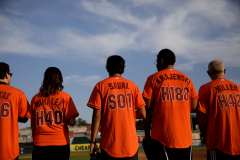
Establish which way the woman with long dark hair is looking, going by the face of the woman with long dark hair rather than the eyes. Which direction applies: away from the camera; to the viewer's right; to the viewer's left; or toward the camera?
away from the camera

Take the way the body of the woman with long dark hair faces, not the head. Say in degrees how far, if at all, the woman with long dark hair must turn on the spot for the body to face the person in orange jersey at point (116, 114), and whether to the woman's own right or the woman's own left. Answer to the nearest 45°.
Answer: approximately 135° to the woman's own right

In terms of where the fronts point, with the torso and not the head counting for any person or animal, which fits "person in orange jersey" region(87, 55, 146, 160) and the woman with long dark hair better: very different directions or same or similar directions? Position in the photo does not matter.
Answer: same or similar directions

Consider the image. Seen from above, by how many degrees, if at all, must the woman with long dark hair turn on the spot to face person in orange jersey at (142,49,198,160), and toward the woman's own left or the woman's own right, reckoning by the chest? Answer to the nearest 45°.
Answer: approximately 135° to the woman's own right

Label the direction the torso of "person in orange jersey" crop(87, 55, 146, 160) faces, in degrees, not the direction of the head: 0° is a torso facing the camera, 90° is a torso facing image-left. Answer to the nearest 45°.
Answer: approximately 180°

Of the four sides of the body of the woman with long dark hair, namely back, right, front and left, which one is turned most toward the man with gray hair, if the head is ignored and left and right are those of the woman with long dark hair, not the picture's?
right

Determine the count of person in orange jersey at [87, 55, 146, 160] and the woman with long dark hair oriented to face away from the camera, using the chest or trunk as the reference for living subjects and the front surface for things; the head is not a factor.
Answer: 2

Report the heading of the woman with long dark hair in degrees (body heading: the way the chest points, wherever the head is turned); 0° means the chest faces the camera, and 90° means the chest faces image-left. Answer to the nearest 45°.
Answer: approximately 180°

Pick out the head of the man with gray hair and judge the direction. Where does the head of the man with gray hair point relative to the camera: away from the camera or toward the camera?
away from the camera
